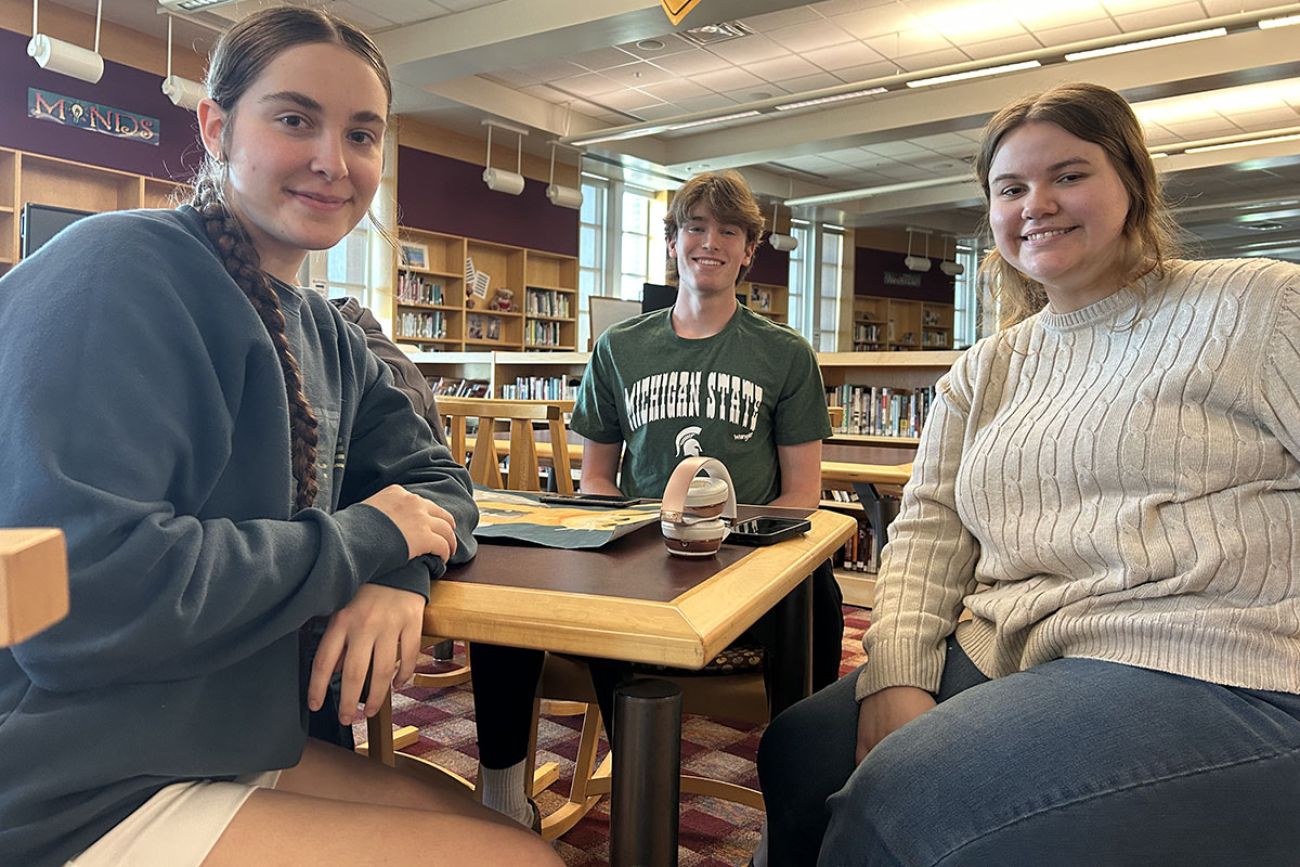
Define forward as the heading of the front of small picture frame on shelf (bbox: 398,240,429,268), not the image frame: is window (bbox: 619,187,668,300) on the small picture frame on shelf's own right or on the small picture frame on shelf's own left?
on the small picture frame on shelf's own left

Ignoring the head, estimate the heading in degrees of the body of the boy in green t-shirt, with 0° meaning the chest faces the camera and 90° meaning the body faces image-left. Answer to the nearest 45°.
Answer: approximately 0°

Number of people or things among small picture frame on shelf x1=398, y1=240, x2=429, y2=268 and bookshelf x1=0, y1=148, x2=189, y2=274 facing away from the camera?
0

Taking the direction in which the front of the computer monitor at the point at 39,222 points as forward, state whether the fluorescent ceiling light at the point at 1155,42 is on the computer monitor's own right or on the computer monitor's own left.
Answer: on the computer monitor's own left

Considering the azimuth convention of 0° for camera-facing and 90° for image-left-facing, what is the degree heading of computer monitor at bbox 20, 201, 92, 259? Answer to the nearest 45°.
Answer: approximately 315°

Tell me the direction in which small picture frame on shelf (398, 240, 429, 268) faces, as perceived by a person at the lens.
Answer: facing the viewer and to the right of the viewer

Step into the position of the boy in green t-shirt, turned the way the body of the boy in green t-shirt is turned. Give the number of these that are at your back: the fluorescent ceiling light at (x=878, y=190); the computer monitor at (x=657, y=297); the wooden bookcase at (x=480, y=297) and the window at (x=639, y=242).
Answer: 4

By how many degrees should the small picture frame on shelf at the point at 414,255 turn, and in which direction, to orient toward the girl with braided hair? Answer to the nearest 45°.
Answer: approximately 45° to its right
